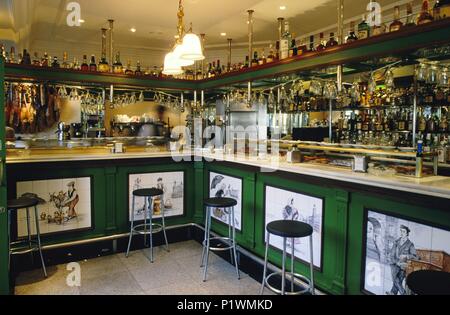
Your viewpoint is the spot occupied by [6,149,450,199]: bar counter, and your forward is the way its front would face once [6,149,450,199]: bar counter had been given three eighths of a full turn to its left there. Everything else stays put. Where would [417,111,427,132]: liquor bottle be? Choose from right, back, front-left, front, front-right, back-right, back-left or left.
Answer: front

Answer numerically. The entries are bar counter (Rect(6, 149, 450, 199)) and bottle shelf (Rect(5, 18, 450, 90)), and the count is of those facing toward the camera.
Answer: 2

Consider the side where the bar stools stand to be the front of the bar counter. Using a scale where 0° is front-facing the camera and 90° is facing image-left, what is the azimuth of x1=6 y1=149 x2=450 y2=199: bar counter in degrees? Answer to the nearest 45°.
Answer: approximately 0°

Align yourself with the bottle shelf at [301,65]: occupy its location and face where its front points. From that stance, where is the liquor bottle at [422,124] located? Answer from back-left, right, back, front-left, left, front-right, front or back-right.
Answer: back-left

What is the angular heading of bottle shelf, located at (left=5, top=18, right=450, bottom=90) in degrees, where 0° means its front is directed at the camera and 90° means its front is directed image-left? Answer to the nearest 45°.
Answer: approximately 0°

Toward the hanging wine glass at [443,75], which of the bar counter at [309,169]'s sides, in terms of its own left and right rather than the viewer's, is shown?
left
